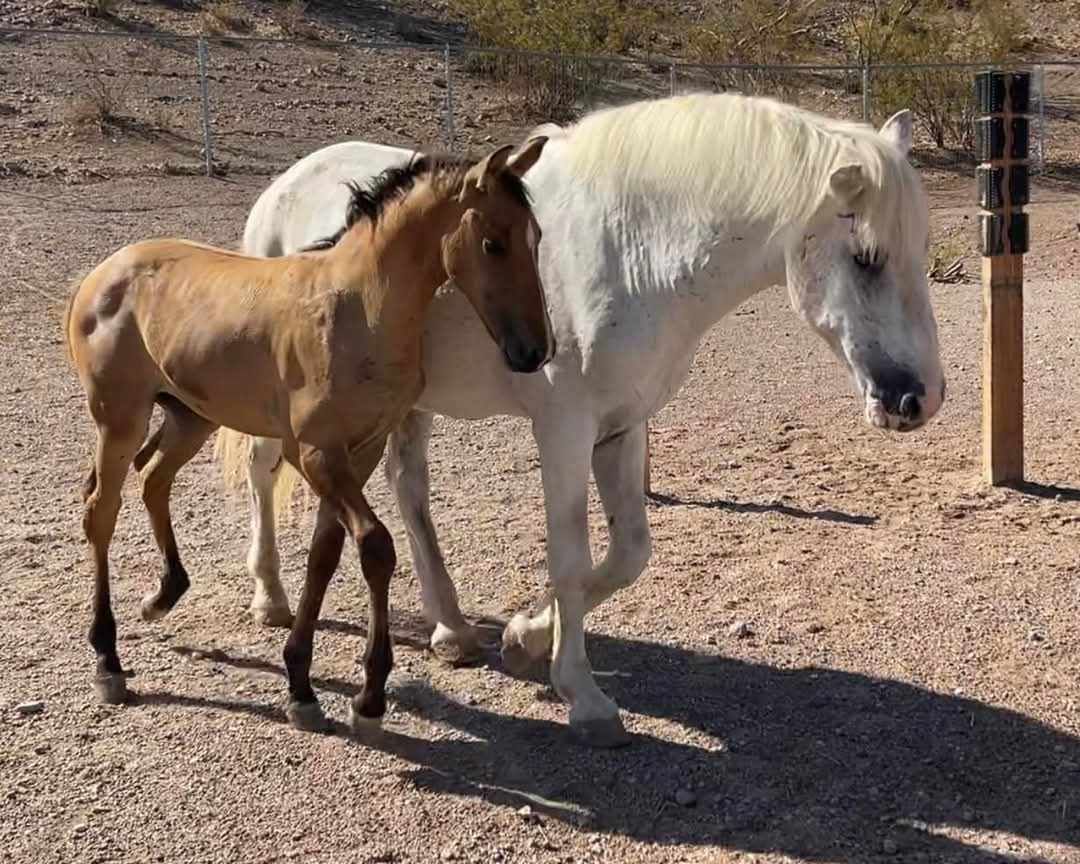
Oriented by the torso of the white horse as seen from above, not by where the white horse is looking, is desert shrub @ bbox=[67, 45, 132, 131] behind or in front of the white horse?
behind

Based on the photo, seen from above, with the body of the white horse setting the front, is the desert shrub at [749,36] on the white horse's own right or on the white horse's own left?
on the white horse's own left

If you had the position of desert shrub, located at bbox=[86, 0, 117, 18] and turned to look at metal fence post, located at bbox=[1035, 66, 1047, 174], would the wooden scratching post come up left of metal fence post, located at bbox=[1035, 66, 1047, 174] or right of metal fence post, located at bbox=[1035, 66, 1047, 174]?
right

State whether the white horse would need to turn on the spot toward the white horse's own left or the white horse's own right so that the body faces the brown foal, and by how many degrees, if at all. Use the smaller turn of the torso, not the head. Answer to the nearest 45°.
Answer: approximately 135° to the white horse's own right

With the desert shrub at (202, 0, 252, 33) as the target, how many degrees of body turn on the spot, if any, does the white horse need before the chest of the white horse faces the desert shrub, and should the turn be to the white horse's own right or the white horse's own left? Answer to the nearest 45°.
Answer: approximately 135° to the white horse's own left

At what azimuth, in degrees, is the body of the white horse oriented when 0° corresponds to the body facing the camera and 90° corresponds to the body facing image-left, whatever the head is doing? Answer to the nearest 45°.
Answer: approximately 315°

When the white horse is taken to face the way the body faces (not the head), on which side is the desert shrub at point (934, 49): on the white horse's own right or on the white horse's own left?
on the white horse's own left

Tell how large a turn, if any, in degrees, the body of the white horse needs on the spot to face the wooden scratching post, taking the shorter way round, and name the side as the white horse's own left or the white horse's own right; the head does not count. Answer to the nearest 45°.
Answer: approximately 90° to the white horse's own left

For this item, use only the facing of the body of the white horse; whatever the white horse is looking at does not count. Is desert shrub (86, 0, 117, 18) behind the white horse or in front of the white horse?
behind

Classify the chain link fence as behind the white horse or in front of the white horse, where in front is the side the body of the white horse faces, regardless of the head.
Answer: behind
